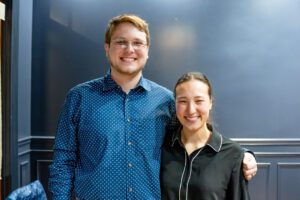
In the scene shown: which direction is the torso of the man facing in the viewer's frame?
toward the camera

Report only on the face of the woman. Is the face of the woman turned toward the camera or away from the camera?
toward the camera

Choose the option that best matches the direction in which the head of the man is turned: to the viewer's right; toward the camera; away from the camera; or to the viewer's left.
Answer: toward the camera
